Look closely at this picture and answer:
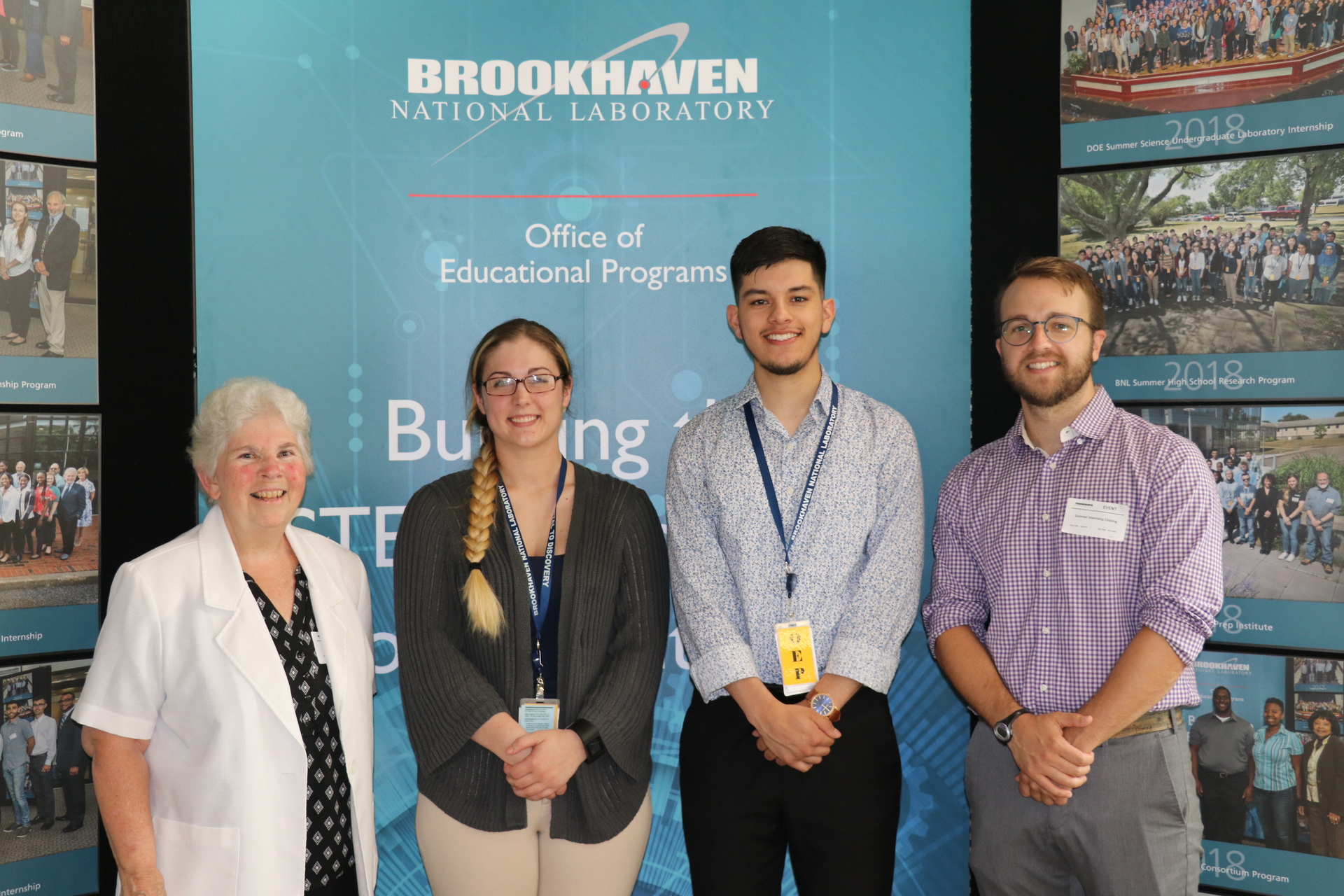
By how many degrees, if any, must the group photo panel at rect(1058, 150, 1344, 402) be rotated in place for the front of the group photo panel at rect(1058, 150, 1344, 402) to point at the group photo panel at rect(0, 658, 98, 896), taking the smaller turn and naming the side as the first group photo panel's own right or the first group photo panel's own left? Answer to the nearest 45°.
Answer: approximately 45° to the first group photo panel's own right

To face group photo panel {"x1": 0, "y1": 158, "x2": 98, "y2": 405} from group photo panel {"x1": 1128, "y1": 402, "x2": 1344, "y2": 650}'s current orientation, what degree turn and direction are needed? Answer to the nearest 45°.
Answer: approximately 45° to its right

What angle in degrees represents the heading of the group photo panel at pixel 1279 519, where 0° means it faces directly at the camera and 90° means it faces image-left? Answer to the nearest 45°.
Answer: approximately 0°

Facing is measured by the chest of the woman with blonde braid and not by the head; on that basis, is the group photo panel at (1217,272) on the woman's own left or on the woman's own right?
on the woman's own left

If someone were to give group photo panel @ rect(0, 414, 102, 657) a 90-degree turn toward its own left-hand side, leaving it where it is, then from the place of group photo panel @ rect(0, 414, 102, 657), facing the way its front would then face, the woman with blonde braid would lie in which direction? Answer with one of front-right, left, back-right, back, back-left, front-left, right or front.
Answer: front-right

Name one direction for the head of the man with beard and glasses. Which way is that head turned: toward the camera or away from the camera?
toward the camera

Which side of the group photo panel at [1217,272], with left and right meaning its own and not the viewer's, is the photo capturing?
front

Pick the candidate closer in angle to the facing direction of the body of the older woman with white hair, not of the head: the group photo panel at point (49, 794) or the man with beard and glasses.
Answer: the man with beard and glasses

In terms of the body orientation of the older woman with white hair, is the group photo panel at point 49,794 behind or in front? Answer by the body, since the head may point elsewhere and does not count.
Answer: behind

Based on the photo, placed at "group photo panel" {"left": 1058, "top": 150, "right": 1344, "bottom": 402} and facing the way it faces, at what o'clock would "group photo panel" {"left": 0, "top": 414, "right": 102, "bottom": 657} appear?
"group photo panel" {"left": 0, "top": 414, "right": 102, "bottom": 657} is roughly at 2 o'clock from "group photo panel" {"left": 1058, "top": 150, "right": 1344, "bottom": 402}.

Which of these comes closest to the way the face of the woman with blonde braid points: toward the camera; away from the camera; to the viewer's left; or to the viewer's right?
toward the camera

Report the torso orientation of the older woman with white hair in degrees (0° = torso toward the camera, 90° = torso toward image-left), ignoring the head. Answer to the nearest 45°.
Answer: approximately 315°

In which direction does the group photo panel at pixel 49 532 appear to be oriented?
toward the camera

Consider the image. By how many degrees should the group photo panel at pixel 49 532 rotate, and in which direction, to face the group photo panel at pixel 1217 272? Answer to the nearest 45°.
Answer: approximately 45° to its left
